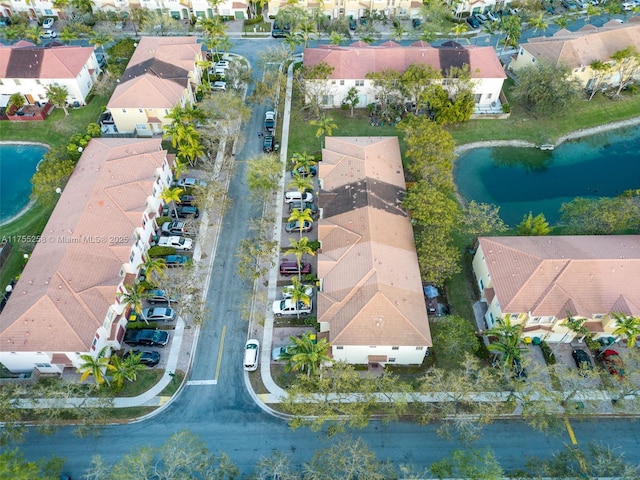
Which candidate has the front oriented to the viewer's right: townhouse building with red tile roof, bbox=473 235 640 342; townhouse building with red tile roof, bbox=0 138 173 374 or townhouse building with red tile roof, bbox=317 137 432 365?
townhouse building with red tile roof, bbox=0 138 173 374

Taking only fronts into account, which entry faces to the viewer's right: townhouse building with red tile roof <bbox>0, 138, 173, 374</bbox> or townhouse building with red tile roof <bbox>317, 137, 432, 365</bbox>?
townhouse building with red tile roof <bbox>0, 138, 173, 374</bbox>

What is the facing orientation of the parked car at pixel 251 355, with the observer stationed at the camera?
facing away from the viewer

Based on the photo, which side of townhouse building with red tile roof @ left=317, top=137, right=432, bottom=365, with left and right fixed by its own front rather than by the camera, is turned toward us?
left

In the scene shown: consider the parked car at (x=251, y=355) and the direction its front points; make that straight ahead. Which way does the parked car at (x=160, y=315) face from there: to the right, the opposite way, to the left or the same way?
to the left

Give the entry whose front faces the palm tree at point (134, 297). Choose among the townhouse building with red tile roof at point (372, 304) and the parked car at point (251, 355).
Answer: the townhouse building with red tile roof

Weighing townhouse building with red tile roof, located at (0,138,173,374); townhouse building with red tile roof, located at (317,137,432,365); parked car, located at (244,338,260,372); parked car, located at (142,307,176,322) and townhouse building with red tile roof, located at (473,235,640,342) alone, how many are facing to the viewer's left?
2

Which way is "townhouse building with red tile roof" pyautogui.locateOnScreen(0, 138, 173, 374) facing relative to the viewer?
to the viewer's right

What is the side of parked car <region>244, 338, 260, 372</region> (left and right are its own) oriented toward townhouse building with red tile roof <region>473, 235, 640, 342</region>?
right

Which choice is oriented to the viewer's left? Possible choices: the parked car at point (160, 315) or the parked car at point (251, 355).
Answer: the parked car at point (160, 315)

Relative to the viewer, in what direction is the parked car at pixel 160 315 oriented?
to the viewer's left

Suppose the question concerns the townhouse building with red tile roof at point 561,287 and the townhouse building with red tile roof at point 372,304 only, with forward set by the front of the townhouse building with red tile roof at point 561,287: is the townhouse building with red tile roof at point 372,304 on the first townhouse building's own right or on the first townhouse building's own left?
on the first townhouse building's own right

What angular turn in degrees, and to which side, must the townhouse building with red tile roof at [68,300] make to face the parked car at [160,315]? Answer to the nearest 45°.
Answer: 0° — it already faces it
